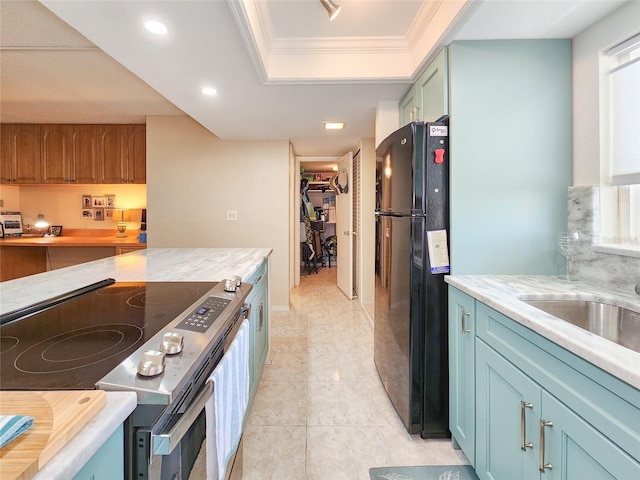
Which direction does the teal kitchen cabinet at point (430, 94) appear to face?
to the viewer's left

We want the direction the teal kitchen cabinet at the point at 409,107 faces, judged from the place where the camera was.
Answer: facing to the left of the viewer

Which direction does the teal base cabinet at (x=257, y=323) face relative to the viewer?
to the viewer's right

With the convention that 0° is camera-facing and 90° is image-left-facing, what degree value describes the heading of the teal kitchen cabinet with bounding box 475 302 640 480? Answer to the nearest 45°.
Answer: approximately 45°

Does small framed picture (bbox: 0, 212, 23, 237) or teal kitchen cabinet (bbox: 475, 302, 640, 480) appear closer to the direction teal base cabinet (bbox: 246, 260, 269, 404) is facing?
the teal kitchen cabinet
